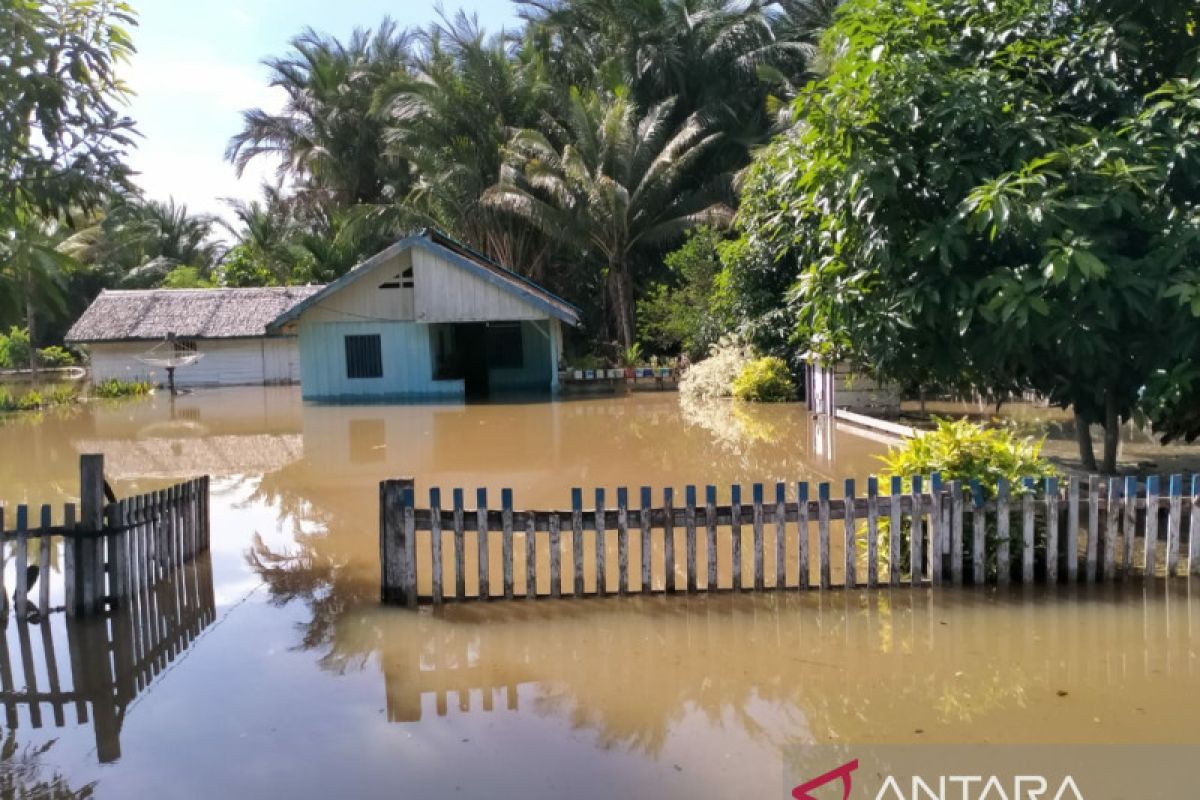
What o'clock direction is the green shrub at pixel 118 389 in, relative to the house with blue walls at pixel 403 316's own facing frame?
The green shrub is roughly at 4 o'clock from the house with blue walls.

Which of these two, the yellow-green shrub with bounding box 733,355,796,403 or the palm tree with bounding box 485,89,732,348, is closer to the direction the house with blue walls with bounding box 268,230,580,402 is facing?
the yellow-green shrub

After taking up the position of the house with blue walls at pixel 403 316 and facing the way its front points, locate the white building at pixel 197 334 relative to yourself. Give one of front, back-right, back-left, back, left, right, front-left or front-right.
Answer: back-right

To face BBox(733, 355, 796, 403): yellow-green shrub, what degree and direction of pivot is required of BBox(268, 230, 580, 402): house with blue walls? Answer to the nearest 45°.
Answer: approximately 45° to its left

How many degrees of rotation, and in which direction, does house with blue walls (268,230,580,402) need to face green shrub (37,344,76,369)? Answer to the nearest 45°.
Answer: approximately 135° to its right

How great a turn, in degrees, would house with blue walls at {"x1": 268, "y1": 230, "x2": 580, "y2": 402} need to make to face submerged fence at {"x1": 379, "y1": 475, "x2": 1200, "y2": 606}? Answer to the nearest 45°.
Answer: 0° — it already faces it

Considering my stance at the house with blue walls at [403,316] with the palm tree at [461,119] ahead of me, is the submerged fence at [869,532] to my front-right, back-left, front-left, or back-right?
back-right

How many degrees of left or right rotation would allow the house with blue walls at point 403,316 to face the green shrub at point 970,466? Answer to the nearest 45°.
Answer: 0° — it already faces it

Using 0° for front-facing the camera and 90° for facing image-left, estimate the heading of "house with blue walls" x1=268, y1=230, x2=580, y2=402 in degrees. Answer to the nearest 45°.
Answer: approximately 0°
